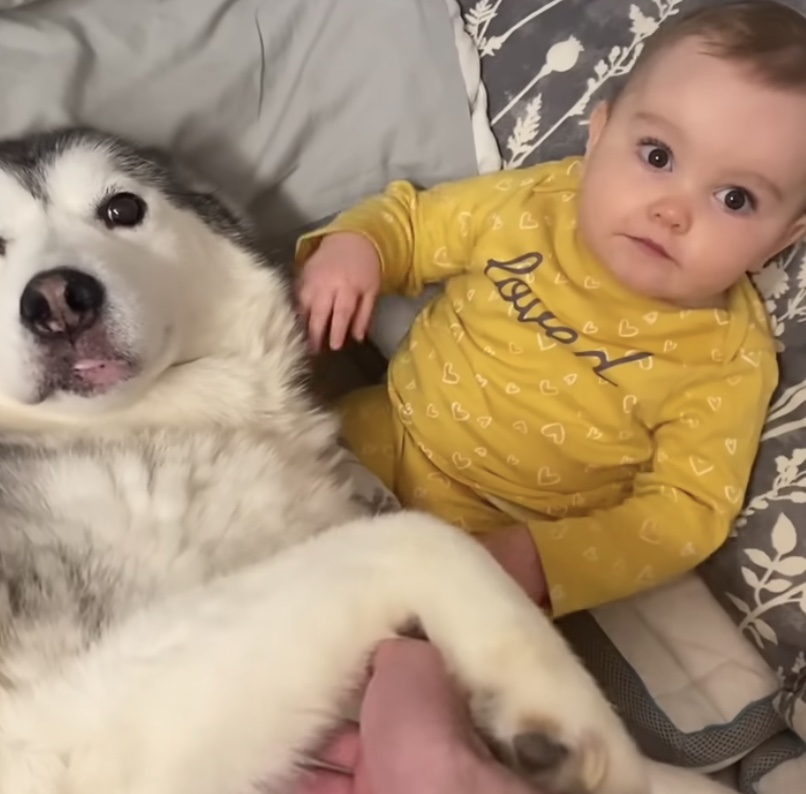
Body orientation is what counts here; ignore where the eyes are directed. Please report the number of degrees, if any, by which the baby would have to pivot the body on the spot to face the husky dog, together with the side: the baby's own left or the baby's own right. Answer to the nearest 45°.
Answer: approximately 45° to the baby's own right

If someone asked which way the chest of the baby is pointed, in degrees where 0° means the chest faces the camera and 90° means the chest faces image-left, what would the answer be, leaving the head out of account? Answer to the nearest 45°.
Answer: approximately 0°

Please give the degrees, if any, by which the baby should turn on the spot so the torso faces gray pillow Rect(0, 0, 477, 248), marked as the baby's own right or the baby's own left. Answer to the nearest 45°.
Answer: approximately 135° to the baby's own right

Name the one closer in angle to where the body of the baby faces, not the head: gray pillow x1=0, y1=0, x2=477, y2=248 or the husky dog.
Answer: the husky dog
